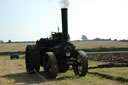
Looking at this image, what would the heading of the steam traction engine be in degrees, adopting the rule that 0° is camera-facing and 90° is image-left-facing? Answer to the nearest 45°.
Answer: approximately 315°
